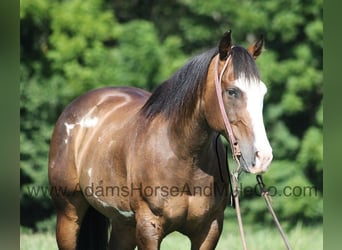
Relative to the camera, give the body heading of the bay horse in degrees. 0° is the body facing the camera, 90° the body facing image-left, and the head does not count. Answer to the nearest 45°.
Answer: approximately 315°
